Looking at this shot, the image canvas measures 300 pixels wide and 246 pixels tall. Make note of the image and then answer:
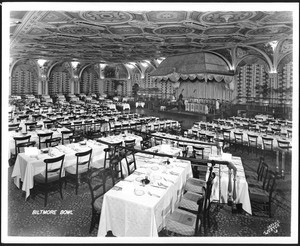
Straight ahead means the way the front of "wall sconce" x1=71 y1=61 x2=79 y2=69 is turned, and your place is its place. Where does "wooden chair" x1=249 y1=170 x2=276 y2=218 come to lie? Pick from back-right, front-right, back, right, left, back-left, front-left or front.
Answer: front

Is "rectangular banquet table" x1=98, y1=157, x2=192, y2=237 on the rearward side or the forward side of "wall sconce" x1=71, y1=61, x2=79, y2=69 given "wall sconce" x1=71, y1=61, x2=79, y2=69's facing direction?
on the forward side

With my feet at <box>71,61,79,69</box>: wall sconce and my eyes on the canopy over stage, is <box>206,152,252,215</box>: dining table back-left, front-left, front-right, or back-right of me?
front-right

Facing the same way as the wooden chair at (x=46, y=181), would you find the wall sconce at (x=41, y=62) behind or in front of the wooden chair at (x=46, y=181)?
in front

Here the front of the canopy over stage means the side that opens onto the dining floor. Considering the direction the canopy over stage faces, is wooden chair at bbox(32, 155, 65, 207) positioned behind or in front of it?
in front

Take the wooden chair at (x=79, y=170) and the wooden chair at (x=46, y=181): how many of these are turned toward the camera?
0
